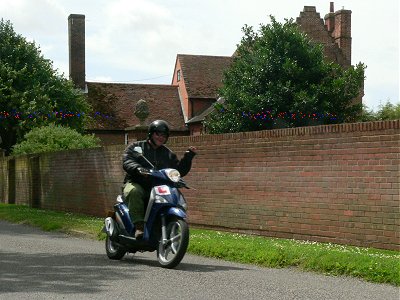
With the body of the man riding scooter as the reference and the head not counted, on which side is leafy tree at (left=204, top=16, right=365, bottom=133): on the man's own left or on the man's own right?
on the man's own left

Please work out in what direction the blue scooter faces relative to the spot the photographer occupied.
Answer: facing the viewer and to the right of the viewer

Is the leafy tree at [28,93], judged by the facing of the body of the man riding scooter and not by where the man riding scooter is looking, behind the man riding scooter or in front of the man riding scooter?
behind
